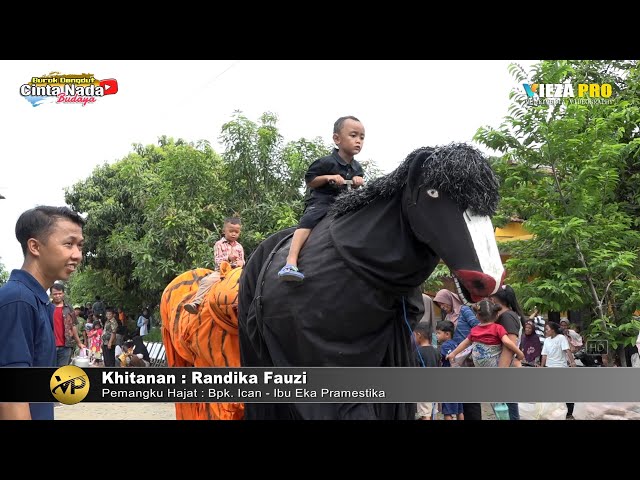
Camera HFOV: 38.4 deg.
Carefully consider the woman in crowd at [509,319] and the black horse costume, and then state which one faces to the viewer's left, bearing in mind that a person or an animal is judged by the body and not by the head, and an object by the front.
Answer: the woman in crowd

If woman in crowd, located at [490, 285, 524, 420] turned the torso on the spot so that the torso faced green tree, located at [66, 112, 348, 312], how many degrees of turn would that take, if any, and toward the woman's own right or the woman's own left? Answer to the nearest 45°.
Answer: approximately 45° to the woman's own right

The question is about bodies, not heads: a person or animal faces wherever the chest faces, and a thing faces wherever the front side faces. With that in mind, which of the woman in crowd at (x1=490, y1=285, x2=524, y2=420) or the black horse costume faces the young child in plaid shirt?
the woman in crowd

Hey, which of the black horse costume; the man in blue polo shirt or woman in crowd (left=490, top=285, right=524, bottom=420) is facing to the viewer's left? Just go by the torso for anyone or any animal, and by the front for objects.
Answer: the woman in crowd

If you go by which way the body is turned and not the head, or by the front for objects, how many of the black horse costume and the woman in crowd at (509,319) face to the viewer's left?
1

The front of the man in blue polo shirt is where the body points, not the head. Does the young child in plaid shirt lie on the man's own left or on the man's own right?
on the man's own left

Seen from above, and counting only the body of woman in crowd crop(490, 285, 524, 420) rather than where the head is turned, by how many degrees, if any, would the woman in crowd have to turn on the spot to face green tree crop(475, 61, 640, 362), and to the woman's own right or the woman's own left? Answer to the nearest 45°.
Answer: approximately 135° to the woman's own right

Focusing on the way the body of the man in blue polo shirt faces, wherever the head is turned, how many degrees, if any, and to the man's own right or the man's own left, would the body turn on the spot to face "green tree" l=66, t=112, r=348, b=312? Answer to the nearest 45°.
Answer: approximately 90° to the man's own left

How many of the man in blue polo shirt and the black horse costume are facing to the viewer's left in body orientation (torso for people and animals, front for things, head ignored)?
0
